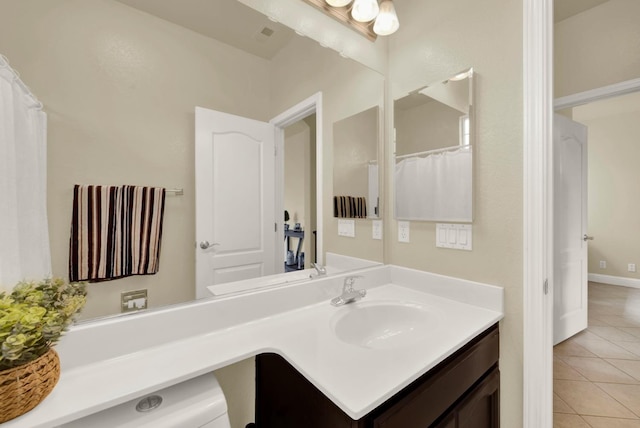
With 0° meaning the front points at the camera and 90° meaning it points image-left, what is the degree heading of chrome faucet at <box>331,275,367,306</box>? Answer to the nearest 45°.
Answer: approximately 315°

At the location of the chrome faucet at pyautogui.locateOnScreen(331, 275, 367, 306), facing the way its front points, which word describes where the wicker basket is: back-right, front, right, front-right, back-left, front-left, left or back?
right

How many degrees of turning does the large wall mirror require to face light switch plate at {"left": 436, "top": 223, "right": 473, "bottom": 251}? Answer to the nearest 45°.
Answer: approximately 45° to its left

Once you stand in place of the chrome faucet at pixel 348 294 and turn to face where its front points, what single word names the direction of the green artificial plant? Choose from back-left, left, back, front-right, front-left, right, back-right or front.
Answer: right

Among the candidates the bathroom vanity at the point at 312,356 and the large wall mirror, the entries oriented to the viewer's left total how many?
0
